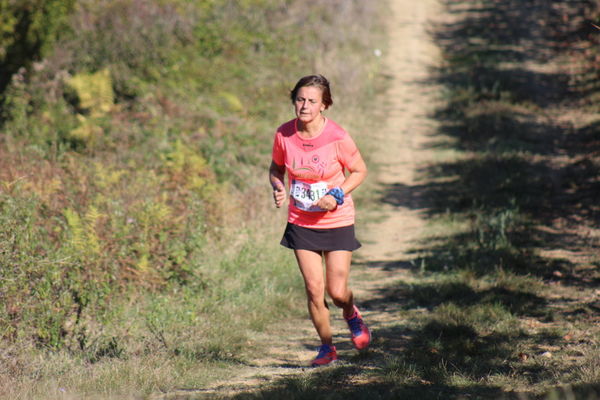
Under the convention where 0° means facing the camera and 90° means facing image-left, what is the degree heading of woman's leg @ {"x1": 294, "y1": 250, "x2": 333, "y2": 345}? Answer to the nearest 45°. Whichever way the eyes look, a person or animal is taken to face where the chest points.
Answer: approximately 45°
